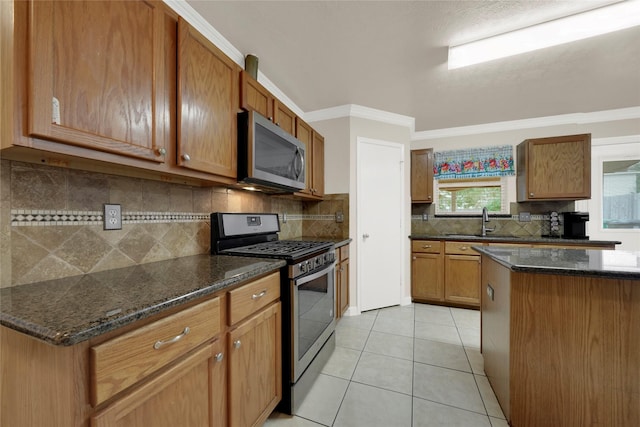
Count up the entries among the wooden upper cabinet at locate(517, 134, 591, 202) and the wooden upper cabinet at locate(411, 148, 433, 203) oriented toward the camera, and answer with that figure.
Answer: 2

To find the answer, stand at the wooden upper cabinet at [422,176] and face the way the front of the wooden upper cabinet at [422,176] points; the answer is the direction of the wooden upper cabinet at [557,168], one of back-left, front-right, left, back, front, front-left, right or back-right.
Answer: left

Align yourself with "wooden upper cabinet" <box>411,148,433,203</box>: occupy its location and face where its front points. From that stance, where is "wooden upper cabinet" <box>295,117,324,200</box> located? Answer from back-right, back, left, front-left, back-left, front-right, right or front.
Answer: front-right

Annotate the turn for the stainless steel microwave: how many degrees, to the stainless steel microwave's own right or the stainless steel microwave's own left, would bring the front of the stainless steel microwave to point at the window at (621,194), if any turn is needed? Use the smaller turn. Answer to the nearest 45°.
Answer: approximately 45° to the stainless steel microwave's own left

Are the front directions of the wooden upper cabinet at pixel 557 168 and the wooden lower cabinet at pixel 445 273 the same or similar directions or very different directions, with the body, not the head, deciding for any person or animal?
same or similar directions

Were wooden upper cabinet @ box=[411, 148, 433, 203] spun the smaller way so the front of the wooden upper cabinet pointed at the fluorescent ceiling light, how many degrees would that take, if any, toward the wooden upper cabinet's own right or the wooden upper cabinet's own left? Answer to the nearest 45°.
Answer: approximately 45° to the wooden upper cabinet's own left

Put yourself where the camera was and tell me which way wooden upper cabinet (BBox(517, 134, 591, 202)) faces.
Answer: facing the viewer

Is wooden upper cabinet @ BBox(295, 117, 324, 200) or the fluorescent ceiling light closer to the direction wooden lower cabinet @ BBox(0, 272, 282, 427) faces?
the fluorescent ceiling light

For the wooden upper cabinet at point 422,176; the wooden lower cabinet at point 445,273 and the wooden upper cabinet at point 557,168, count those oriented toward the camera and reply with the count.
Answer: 3

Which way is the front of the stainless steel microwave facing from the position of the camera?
facing the viewer and to the right of the viewer

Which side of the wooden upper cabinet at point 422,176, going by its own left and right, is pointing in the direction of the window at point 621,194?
left

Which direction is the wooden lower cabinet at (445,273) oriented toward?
toward the camera

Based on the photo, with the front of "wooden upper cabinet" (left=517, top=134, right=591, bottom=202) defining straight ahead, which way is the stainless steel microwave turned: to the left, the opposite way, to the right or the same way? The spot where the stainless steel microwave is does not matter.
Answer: to the left

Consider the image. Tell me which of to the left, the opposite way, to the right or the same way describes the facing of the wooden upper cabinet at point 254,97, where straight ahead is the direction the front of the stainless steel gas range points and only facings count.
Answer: the same way

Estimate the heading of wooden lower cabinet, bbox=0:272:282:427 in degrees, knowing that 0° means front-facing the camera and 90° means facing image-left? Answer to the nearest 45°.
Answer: approximately 315°

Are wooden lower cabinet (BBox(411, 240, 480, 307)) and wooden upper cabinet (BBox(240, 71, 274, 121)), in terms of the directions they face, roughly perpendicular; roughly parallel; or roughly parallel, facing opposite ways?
roughly perpendicular
